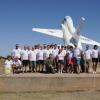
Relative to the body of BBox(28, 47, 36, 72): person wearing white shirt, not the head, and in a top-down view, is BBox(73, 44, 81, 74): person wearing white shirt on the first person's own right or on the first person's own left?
on the first person's own left

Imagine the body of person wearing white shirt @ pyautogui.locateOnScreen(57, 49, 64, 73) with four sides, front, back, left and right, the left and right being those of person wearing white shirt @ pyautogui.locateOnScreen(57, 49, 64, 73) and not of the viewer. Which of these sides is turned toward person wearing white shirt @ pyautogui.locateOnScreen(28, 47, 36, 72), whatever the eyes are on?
right

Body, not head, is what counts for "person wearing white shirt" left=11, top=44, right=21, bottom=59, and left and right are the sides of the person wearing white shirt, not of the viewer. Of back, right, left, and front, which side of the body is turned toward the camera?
front

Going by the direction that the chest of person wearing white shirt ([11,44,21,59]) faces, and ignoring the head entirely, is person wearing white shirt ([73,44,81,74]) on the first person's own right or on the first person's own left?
on the first person's own left

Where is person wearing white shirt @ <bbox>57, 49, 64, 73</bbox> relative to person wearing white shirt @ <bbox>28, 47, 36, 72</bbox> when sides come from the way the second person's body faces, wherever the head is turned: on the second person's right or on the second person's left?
on the second person's left

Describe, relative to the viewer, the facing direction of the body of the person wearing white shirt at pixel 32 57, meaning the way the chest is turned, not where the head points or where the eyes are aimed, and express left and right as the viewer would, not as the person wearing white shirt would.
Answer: facing the viewer

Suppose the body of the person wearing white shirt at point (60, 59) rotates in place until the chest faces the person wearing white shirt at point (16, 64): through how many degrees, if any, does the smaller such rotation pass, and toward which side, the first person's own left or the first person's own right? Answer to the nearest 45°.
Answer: approximately 90° to the first person's own right
